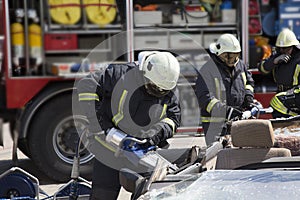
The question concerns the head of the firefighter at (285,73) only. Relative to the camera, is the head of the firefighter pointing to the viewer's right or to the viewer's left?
to the viewer's left

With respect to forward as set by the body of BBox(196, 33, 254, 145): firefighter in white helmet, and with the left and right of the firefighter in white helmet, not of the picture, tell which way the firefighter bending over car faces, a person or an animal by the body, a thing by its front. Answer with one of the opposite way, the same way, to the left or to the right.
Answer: the same way

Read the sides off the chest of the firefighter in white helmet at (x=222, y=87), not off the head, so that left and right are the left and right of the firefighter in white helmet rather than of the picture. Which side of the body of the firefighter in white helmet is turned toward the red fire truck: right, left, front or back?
back

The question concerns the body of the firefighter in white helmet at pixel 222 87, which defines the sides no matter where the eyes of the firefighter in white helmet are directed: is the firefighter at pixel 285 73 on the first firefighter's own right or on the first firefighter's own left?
on the first firefighter's own left

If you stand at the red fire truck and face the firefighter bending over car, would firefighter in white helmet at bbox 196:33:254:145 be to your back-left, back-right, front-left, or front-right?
front-left

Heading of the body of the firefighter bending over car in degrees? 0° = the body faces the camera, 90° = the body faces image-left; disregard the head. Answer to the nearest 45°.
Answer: approximately 315°

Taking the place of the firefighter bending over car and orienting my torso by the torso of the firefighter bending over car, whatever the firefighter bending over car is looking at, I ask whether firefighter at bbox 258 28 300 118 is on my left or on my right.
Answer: on my left

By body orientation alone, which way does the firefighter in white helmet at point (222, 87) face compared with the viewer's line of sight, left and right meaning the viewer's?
facing the viewer and to the right of the viewer

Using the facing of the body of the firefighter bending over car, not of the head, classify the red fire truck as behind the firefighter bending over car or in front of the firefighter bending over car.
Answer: behind

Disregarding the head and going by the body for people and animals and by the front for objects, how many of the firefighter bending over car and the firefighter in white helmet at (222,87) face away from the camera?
0

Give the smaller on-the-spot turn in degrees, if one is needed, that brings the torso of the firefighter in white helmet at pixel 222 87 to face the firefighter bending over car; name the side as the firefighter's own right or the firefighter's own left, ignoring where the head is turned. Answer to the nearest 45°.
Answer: approximately 45° to the firefighter's own right

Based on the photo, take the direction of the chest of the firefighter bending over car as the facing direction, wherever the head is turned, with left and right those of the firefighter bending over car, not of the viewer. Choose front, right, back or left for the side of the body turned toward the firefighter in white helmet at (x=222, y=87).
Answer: left
